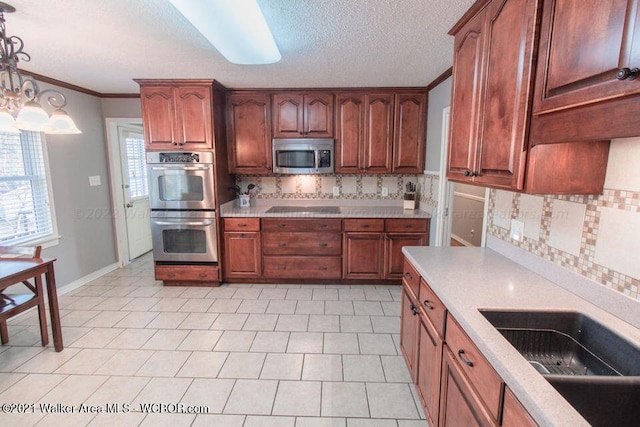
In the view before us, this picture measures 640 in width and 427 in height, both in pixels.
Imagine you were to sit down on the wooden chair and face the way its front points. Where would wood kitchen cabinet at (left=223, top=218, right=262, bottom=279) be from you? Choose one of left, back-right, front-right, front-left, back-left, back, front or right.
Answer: back-left

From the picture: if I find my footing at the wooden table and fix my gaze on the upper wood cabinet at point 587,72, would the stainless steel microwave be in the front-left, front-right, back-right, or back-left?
front-left

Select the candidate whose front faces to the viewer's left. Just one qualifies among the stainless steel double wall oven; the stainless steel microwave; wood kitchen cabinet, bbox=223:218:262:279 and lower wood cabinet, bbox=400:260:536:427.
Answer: the lower wood cabinet

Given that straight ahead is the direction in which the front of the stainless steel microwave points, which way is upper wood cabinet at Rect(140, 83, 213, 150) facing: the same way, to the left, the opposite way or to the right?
the same way

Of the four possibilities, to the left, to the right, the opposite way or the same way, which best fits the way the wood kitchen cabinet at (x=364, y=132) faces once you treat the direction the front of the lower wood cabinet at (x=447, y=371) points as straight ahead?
to the left

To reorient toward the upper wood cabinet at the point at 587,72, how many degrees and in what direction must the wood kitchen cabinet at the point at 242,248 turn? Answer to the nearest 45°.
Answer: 0° — it already faces it

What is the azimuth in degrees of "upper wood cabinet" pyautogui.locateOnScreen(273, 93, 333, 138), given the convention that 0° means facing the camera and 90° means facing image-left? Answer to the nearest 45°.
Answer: approximately 0°

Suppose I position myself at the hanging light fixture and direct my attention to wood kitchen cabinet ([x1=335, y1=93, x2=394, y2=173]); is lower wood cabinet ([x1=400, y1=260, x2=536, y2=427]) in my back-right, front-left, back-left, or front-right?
front-right

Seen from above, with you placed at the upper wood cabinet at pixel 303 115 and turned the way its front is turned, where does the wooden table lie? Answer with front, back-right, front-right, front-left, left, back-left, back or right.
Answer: front-right

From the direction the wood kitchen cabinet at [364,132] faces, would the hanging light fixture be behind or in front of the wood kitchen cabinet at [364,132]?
in front

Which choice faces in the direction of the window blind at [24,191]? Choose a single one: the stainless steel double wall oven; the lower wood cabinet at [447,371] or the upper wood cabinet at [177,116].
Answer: the lower wood cabinet

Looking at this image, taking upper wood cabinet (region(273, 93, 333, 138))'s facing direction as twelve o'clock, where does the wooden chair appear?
The wooden chair is roughly at 2 o'clock from the upper wood cabinet.

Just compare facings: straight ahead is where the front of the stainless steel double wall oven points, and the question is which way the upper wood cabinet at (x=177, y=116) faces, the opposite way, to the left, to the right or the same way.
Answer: the same way

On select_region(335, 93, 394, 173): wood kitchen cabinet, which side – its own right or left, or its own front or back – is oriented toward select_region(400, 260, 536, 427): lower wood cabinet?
front

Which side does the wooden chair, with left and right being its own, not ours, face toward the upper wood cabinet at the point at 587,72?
left

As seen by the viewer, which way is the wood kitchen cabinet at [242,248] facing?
toward the camera

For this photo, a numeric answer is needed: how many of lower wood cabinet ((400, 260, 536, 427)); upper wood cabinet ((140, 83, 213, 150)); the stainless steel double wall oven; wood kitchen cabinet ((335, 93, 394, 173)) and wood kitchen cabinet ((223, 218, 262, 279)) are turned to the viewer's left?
1

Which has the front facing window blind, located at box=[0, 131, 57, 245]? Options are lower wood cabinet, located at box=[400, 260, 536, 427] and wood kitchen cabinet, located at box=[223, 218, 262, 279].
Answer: the lower wood cabinet
